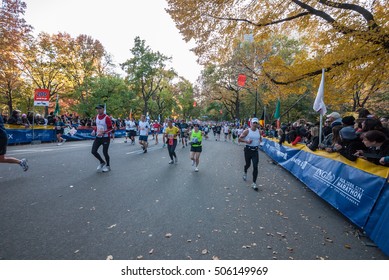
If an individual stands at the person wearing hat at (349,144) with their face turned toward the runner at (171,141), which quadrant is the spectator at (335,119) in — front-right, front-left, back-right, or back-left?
front-right

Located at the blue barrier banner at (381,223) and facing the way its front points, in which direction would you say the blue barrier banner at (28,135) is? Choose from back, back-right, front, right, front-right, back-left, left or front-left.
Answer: front-right

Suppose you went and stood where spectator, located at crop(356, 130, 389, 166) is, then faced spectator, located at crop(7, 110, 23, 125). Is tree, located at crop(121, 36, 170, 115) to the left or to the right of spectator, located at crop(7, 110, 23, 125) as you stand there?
right

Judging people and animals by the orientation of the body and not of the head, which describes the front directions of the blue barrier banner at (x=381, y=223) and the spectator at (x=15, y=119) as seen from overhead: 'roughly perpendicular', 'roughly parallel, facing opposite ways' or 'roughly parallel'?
roughly parallel, facing opposite ways

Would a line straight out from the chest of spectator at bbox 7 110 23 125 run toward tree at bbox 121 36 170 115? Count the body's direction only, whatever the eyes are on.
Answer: no

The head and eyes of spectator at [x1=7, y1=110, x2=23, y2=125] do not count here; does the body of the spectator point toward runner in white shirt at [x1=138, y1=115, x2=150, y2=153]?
yes

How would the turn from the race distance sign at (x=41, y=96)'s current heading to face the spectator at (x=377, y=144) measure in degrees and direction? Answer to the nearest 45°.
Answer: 0° — it already faces them

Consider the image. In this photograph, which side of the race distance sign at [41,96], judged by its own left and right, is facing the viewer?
front

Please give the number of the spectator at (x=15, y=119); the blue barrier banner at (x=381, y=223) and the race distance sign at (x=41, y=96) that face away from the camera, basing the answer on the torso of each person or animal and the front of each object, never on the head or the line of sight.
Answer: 0

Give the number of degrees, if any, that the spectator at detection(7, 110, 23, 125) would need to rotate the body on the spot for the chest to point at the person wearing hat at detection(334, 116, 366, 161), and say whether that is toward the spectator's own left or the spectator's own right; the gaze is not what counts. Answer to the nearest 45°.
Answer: approximately 45° to the spectator's own right

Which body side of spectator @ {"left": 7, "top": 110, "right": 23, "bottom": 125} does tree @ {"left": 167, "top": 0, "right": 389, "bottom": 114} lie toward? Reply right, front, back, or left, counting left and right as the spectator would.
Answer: front

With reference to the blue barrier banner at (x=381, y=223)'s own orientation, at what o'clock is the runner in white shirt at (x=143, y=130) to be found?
The runner in white shirt is roughly at 2 o'clock from the blue barrier banner.

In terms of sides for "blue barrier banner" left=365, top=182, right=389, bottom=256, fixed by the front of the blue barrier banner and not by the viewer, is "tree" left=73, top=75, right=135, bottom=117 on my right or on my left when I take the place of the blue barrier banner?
on my right

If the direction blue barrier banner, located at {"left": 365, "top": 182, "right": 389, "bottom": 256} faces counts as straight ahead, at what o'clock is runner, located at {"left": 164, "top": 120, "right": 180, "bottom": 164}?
The runner is roughly at 2 o'clock from the blue barrier banner.

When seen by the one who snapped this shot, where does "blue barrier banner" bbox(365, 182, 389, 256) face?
facing the viewer and to the left of the viewer
